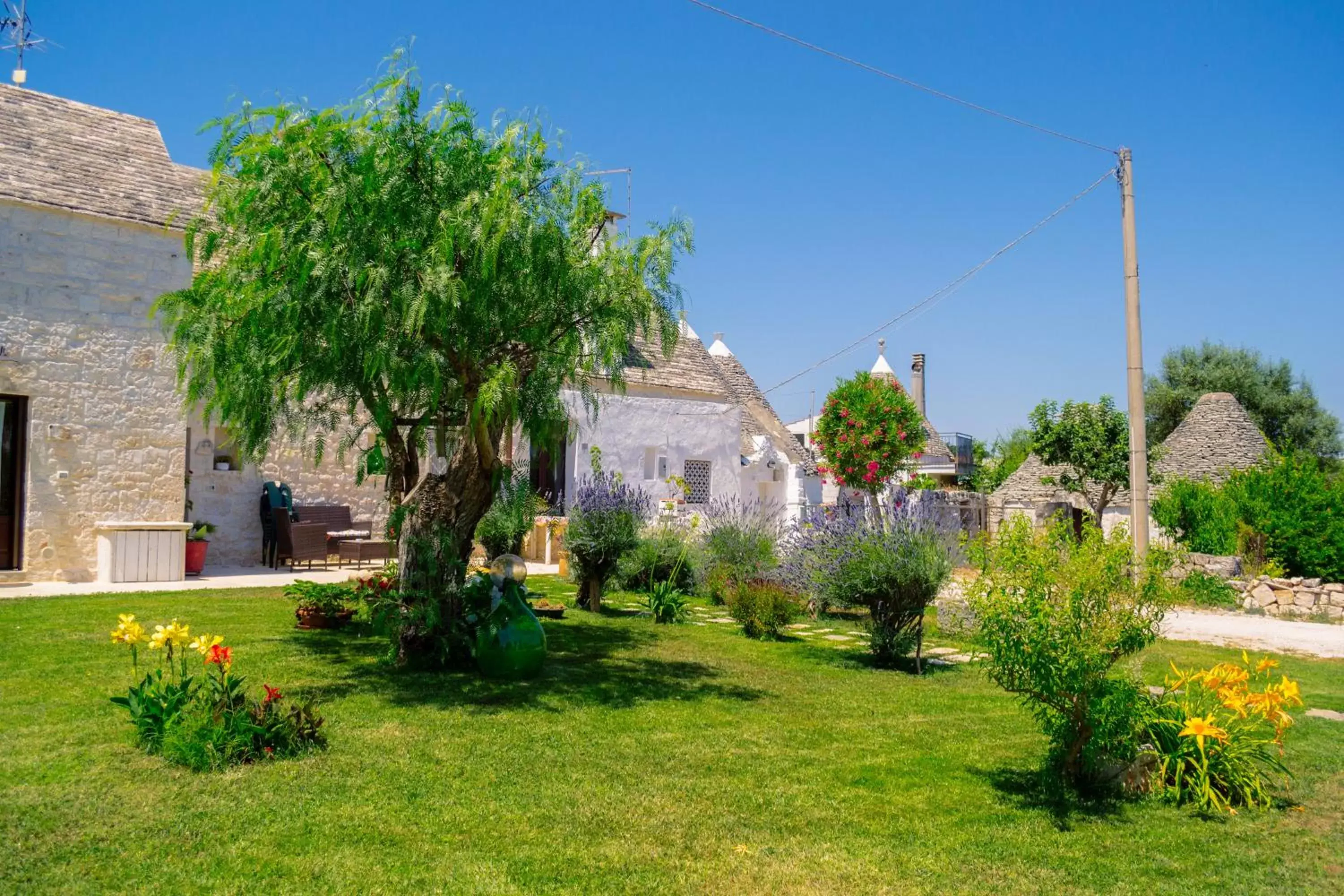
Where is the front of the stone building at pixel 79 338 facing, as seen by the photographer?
facing the viewer and to the right of the viewer

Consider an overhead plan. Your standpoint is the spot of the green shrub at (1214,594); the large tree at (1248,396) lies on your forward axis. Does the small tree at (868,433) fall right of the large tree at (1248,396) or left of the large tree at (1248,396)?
left

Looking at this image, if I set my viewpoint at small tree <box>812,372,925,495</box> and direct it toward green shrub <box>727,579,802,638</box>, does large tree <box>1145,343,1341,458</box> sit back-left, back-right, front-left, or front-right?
back-left

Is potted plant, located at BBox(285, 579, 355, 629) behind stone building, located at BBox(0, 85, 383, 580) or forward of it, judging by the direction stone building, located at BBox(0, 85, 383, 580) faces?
forward

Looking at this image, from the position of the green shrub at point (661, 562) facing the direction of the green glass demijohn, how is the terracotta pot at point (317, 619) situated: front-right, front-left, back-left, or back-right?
front-right

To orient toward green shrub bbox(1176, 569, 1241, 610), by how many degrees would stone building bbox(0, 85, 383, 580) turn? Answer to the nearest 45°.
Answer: approximately 45° to its left

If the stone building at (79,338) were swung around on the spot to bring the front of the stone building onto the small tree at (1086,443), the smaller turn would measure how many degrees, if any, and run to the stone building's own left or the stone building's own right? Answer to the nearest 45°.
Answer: approximately 45° to the stone building's own left

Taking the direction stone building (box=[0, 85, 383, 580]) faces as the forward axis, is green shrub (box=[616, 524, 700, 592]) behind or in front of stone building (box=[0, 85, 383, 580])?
in front
